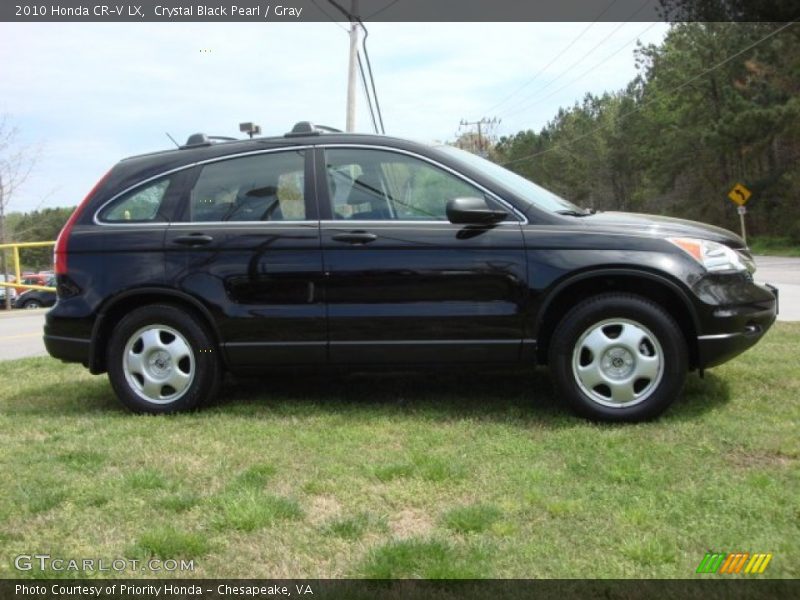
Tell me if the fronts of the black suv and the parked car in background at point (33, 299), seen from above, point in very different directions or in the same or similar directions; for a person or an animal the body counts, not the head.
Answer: very different directions

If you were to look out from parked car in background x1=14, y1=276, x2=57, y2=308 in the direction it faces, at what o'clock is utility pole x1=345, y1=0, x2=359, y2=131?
The utility pole is roughly at 7 o'clock from the parked car in background.

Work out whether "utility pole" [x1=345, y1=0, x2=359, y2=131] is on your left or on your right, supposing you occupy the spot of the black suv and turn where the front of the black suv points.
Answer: on your left

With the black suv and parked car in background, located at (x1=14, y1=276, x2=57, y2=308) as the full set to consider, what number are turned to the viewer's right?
1

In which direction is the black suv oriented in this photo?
to the viewer's right

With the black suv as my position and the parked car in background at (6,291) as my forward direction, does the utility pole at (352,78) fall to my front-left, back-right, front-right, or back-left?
front-right

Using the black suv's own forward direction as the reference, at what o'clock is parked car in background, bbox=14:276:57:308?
The parked car in background is roughly at 8 o'clock from the black suv.

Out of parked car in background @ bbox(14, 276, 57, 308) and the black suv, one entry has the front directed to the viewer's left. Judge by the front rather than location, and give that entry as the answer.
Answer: the parked car in background

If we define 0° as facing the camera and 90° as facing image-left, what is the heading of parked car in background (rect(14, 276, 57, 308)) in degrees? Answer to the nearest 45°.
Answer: approximately 90°

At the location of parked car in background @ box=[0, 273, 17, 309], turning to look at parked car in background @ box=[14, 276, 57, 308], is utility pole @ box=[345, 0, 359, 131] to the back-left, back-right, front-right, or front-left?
front-right
